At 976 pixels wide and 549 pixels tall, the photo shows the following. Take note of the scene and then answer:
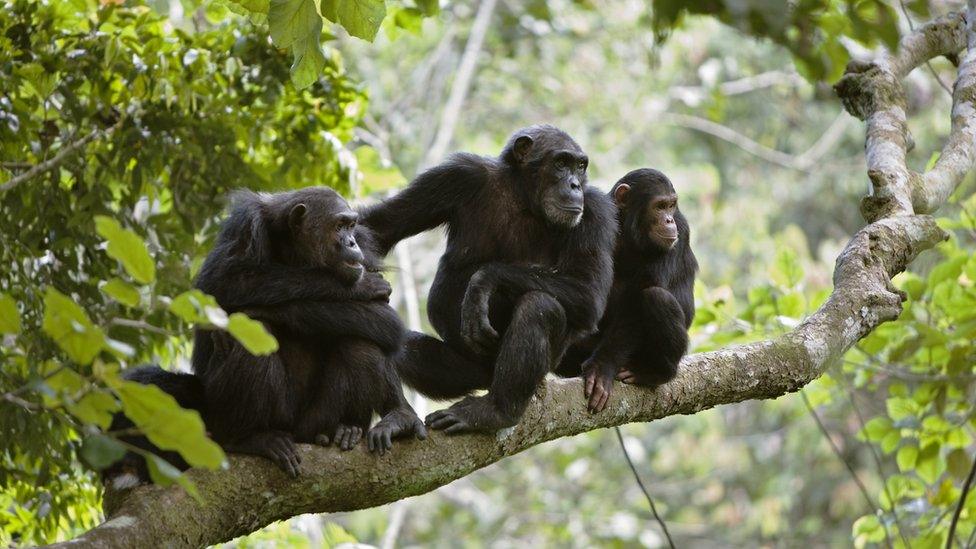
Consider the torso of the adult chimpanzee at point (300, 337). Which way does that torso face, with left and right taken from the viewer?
facing the viewer and to the right of the viewer

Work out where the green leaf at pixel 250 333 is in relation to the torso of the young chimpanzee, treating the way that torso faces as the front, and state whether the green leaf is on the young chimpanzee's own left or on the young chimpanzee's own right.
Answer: on the young chimpanzee's own right

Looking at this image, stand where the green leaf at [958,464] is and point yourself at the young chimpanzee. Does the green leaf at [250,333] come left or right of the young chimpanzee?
left

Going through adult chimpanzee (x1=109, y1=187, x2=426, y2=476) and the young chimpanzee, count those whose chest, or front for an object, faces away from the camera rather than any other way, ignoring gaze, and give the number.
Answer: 0

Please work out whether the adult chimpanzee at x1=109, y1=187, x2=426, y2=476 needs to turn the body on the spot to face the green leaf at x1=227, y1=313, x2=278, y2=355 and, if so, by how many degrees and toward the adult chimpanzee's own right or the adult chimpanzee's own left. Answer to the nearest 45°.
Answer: approximately 45° to the adult chimpanzee's own right

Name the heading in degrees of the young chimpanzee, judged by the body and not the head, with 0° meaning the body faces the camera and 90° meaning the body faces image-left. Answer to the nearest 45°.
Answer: approximately 315°
